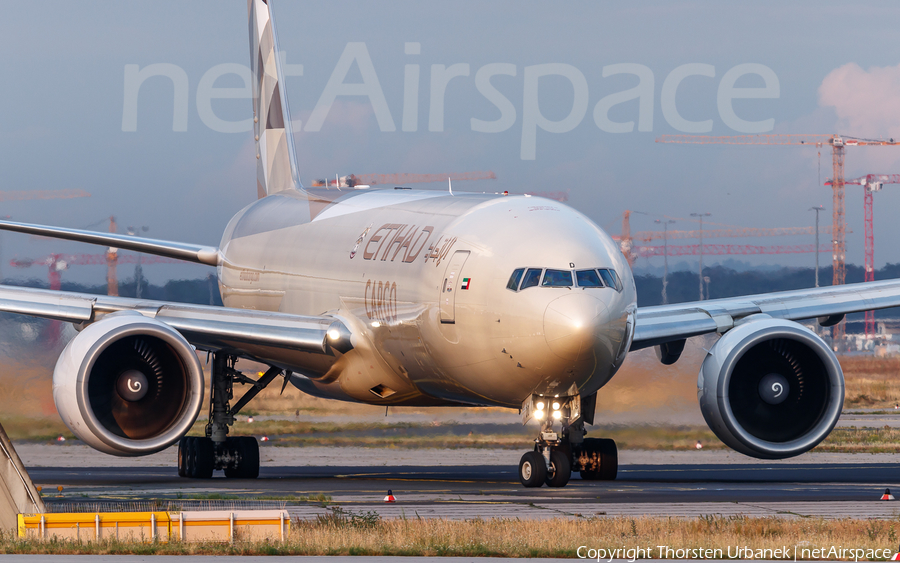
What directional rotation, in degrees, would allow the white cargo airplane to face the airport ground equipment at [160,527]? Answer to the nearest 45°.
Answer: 0° — it already faces it

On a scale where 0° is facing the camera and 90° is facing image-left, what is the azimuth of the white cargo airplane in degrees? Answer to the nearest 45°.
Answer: approximately 0°
